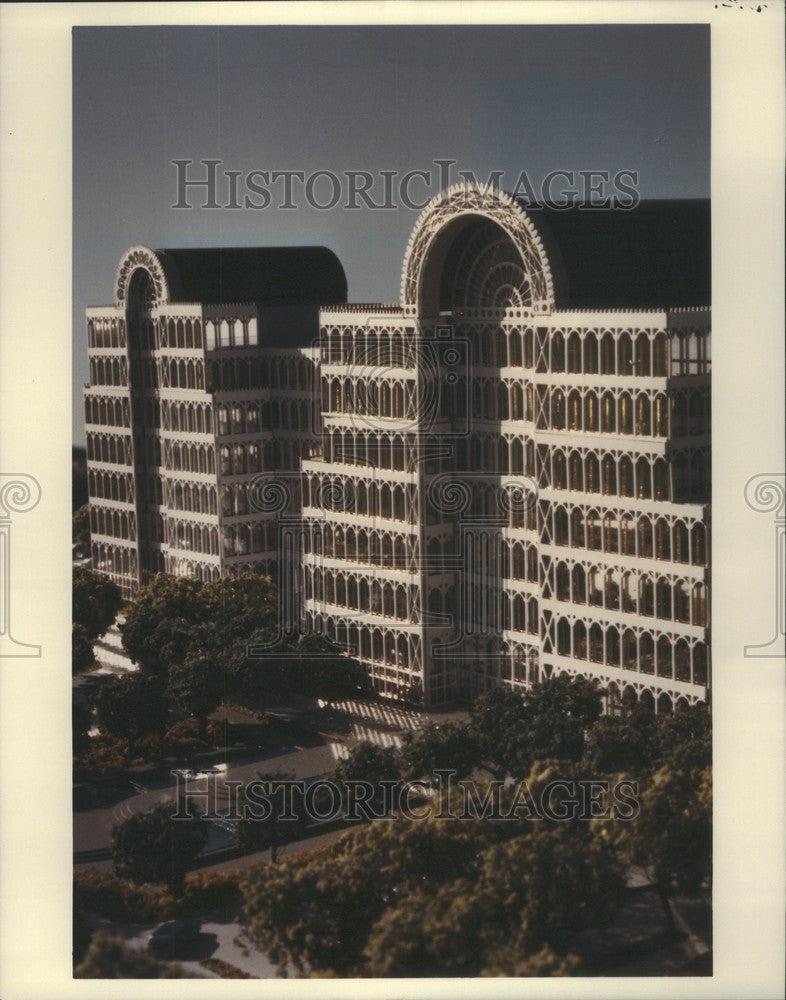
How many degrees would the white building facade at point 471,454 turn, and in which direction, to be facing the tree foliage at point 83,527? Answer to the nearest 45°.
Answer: approximately 90° to its right

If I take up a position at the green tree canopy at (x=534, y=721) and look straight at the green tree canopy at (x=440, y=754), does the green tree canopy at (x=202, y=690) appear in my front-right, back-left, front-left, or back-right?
front-right

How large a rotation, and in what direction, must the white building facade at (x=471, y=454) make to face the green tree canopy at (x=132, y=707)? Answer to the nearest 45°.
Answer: approximately 45° to its right

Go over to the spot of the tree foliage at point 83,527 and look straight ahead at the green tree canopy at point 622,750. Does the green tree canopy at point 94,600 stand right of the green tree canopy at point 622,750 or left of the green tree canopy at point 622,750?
right

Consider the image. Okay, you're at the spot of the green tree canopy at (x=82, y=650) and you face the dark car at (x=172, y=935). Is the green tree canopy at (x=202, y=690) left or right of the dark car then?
left

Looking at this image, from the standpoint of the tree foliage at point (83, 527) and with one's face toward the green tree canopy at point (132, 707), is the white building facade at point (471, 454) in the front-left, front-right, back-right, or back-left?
front-left

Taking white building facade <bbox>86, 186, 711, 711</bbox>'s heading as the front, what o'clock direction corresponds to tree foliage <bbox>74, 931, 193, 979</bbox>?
The tree foliage is roughly at 12 o'clock from the white building facade.

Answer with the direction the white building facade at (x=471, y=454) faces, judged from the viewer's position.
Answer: facing the viewer and to the left of the viewer
